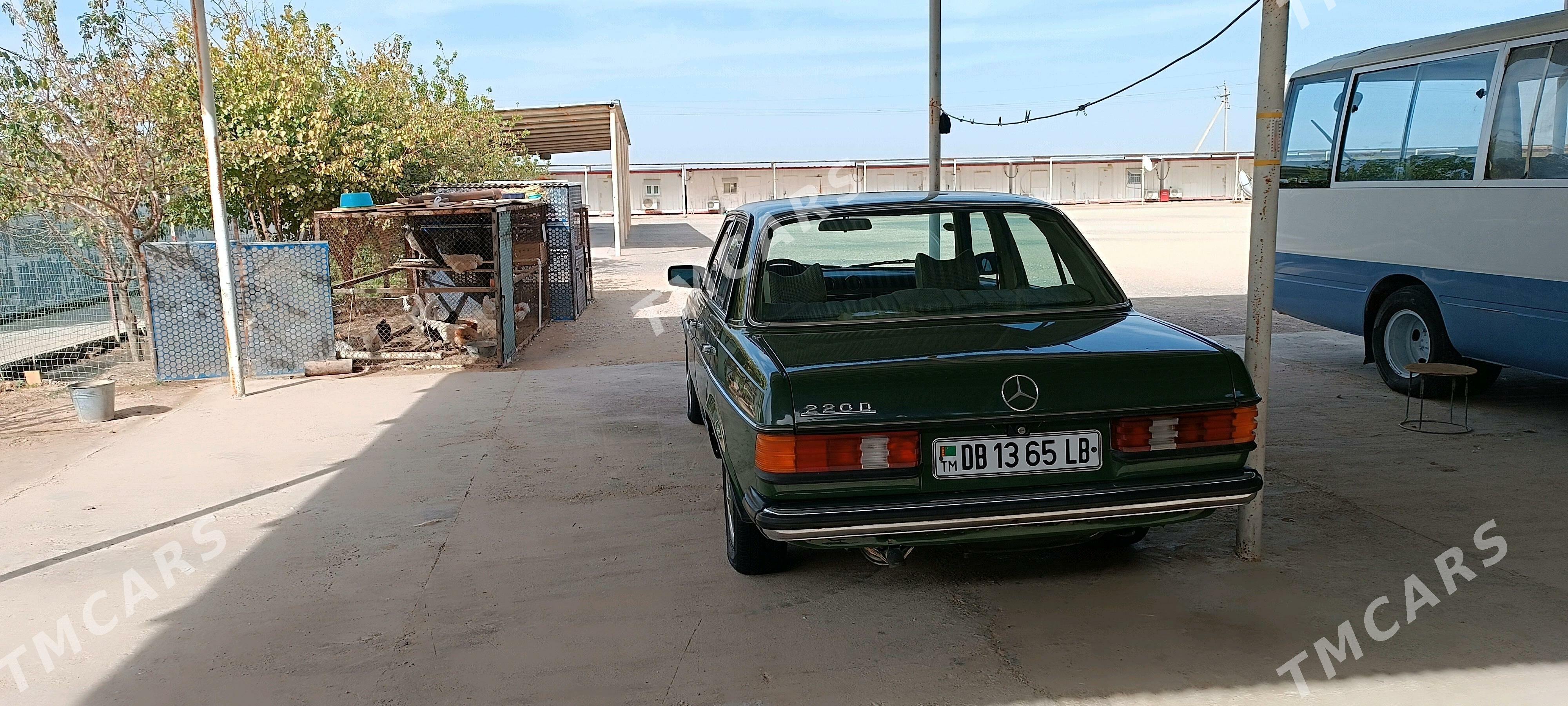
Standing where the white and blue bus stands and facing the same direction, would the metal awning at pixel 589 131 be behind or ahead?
behind

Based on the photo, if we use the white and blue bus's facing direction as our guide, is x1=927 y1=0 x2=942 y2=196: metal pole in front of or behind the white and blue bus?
behind

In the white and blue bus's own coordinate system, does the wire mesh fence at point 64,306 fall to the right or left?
on its right

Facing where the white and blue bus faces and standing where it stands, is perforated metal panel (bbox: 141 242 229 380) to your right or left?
on your right

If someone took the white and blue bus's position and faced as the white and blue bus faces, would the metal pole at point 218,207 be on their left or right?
on their right

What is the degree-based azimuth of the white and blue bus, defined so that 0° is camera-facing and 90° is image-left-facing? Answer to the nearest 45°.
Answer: approximately 315°
